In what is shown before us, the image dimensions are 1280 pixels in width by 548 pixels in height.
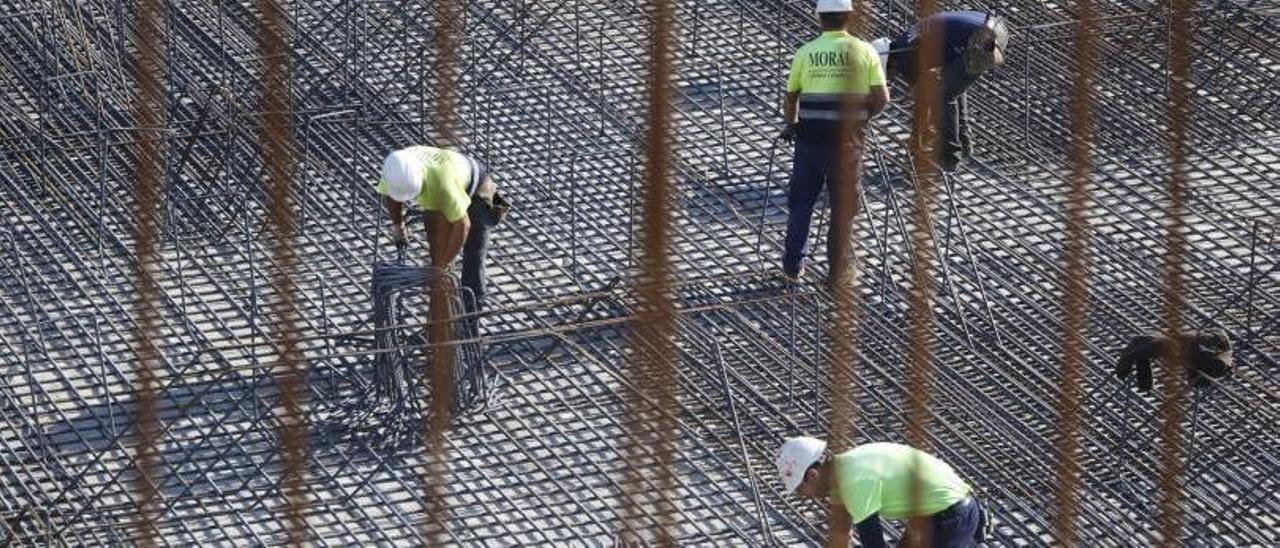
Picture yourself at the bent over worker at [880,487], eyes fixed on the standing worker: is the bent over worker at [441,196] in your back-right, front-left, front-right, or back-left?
front-left

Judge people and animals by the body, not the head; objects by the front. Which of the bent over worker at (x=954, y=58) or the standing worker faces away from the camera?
the standing worker

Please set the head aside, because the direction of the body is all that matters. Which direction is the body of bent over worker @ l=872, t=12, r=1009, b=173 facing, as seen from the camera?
to the viewer's left

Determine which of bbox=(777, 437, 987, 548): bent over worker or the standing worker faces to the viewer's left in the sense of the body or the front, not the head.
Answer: the bent over worker

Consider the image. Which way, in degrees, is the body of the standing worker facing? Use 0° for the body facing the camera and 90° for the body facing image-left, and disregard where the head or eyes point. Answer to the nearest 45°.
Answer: approximately 180°

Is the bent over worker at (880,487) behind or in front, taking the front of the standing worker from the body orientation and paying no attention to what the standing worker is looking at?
behind

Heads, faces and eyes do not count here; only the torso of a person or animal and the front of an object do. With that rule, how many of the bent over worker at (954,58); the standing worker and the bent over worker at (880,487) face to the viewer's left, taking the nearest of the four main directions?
2

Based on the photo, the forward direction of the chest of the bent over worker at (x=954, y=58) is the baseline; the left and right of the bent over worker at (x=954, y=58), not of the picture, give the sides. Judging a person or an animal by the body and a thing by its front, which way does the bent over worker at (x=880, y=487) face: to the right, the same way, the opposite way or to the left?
the same way

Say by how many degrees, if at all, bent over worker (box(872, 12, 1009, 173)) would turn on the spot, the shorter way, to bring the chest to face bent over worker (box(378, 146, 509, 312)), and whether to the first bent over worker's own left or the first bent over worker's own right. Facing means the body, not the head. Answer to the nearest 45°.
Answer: approximately 45° to the first bent over worker's own left

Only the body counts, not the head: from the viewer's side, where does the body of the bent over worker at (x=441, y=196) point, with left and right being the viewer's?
facing the viewer and to the left of the viewer

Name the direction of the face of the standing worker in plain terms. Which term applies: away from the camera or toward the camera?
away from the camera

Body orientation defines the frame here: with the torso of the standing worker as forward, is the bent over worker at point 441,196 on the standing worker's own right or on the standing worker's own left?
on the standing worker's own left

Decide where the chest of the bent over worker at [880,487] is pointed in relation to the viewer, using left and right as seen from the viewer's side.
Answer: facing to the left of the viewer

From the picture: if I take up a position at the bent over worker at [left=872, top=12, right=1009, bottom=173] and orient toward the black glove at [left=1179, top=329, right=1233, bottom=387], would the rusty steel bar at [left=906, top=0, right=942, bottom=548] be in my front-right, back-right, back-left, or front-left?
front-right
